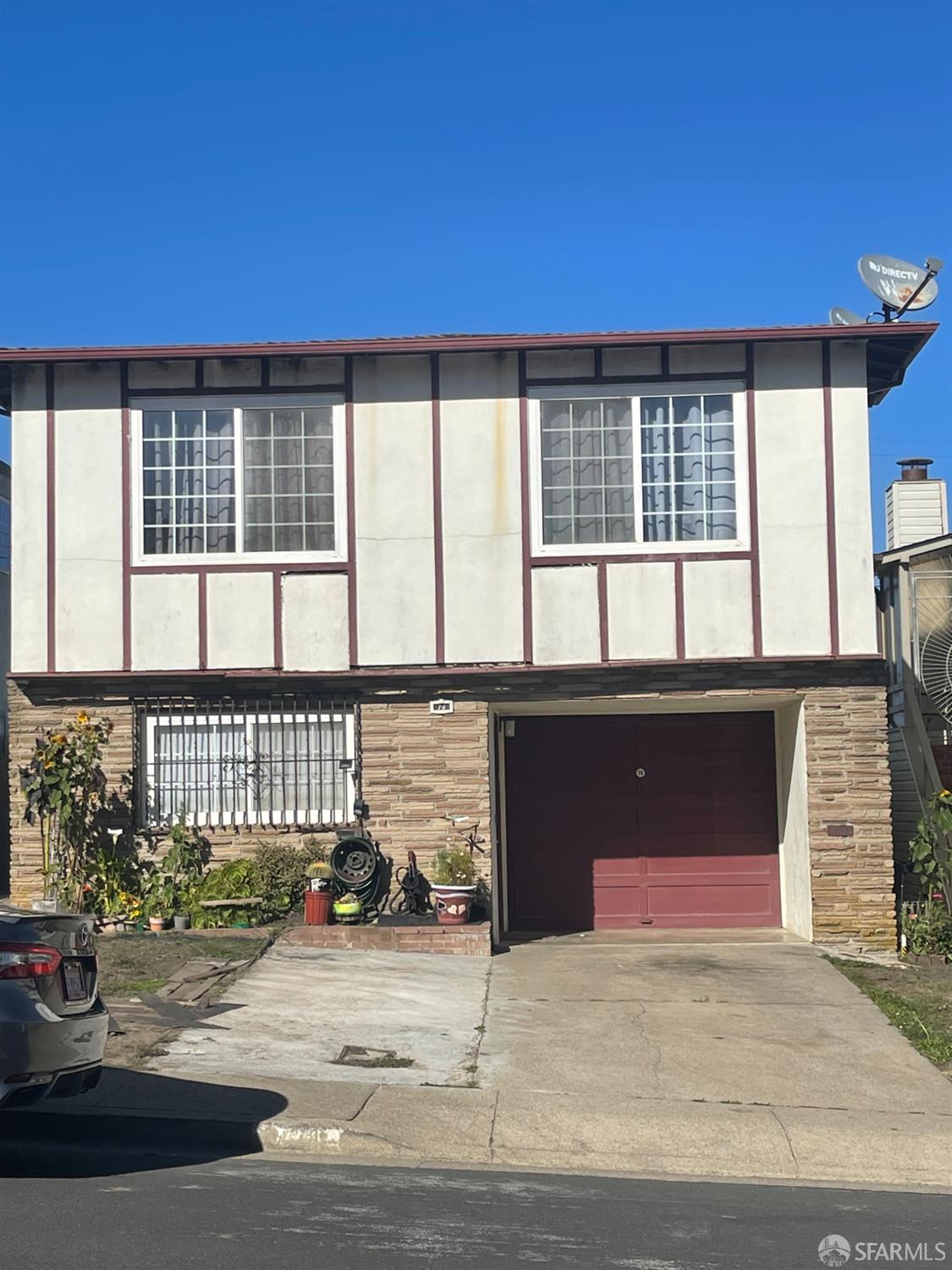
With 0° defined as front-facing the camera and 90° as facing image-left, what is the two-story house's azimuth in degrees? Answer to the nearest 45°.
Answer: approximately 0°

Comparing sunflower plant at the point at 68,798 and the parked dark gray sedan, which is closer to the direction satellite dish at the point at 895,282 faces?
the parked dark gray sedan

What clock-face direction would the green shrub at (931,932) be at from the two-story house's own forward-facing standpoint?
The green shrub is roughly at 9 o'clock from the two-story house.

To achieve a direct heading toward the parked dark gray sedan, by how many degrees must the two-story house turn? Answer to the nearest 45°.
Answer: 0° — it already faces it
